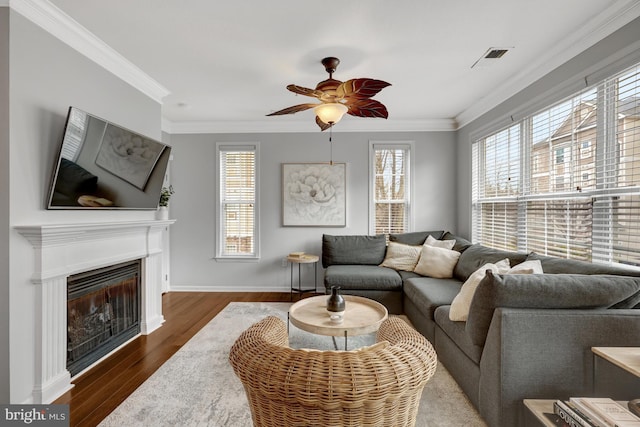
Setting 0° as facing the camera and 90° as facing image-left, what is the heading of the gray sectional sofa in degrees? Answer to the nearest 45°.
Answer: approximately 45°

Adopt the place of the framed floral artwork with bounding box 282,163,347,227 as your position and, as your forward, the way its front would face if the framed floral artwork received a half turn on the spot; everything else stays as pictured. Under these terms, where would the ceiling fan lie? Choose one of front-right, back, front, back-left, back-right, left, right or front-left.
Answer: back

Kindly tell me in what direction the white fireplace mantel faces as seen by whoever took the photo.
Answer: facing the viewer and to the right of the viewer

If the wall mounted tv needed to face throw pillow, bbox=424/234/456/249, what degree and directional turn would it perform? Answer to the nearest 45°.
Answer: approximately 45° to its left

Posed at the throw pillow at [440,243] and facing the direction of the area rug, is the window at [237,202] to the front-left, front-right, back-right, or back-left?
front-right

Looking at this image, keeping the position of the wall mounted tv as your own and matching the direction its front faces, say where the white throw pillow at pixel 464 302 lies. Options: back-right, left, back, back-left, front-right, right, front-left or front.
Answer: front

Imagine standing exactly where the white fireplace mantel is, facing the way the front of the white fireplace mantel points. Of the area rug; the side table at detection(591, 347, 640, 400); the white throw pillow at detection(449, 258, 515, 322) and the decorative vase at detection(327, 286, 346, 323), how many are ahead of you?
4

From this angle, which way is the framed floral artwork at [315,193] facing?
toward the camera

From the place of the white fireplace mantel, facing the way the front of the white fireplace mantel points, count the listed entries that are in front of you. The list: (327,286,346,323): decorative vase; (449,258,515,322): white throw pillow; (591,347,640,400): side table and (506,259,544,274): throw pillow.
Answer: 4

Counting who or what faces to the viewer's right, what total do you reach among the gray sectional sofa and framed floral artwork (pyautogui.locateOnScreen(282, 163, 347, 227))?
0

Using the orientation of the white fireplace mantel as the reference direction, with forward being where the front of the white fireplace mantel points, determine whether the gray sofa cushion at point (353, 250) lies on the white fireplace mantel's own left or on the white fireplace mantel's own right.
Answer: on the white fireplace mantel's own left

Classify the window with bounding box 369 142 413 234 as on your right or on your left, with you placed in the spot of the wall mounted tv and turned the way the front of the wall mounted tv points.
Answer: on your left

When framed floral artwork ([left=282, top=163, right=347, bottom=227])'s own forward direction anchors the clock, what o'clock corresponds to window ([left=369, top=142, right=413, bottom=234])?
The window is roughly at 9 o'clock from the framed floral artwork.

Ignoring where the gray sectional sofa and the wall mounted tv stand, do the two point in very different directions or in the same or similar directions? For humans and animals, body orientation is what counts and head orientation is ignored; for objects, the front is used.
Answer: very different directions

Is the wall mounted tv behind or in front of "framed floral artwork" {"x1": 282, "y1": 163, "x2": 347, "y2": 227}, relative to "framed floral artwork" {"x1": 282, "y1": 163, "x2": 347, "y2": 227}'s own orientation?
in front

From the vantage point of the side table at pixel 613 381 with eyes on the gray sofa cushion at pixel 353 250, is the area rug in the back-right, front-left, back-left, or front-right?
front-left

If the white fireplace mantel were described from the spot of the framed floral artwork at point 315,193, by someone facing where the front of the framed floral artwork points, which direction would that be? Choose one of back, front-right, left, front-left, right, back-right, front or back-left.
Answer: front-right

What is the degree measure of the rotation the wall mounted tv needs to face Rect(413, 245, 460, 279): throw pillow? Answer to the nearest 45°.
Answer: approximately 45° to its left

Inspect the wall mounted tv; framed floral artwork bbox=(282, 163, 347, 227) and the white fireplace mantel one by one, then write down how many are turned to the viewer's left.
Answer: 0

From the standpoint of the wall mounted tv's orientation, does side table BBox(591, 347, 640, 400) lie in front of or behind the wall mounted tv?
in front

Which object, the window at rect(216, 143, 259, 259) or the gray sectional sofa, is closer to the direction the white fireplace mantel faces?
the gray sectional sofa
